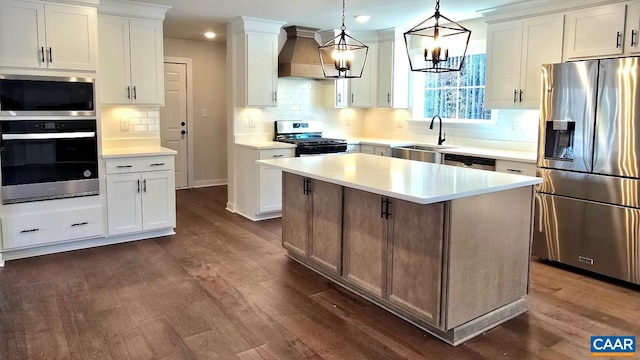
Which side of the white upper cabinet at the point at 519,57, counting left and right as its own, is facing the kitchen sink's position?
right

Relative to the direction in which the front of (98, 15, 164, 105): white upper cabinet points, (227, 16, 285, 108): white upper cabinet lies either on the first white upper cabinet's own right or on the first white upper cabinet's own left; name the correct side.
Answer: on the first white upper cabinet's own left

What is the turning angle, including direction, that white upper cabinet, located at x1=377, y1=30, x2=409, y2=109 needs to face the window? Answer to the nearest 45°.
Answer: approximately 135° to its left

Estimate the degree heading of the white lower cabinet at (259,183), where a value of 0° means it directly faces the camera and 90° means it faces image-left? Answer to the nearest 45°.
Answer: approximately 315°

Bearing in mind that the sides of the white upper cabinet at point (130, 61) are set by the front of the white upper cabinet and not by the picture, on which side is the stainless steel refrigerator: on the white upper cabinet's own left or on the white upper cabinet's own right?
on the white upper cabinet's own left

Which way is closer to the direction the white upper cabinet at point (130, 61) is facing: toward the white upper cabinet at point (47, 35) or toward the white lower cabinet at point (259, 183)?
the white upper cabinet
